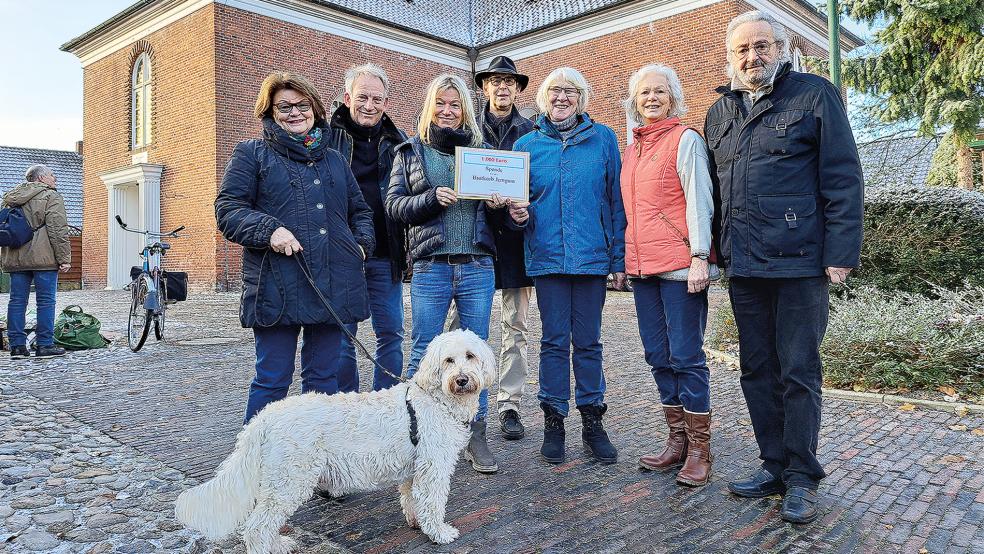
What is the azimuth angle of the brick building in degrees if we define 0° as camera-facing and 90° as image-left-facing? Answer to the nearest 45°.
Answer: approximately 45°

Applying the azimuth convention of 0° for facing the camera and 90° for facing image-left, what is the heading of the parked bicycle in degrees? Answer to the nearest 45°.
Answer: approximately 0°

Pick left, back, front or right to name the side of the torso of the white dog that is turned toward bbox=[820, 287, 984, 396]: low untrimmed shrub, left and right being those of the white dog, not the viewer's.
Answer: front

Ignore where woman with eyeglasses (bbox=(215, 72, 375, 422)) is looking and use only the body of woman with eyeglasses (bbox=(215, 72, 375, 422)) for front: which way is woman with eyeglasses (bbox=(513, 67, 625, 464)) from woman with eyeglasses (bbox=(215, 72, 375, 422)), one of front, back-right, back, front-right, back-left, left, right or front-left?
left

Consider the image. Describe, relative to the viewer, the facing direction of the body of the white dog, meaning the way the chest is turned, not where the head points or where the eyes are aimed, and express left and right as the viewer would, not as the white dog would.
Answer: facing to the right of the viewer

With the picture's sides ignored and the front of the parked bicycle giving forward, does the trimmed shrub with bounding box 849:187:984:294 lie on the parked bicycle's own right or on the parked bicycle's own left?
on the parked bicycle's own left

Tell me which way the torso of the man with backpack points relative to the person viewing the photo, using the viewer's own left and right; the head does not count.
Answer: facing away from the viewer and to the right of the viewer

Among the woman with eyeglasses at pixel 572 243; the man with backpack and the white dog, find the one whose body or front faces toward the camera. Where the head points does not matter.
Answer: the woman with eyeglasses
